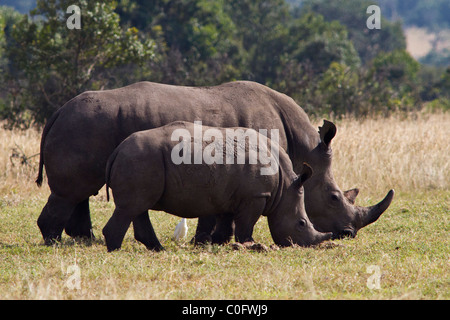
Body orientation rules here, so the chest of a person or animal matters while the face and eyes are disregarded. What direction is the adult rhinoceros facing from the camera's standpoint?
to the viewer's right

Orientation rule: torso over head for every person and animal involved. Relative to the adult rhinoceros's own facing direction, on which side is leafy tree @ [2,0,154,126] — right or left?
on its left

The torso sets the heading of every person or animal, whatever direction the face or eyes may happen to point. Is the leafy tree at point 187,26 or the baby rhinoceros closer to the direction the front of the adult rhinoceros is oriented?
the baby rhinoceros

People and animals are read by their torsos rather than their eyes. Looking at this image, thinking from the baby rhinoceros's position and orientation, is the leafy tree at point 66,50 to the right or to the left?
on its left

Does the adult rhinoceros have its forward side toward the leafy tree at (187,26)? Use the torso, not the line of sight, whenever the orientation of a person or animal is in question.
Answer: no

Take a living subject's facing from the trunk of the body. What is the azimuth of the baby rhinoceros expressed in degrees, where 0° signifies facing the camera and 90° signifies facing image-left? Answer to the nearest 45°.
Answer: approximately 270°

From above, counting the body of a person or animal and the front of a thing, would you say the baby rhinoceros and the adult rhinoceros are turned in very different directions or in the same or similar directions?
same or similar directions

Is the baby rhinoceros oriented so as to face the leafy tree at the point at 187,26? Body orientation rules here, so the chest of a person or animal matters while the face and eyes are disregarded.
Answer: no
